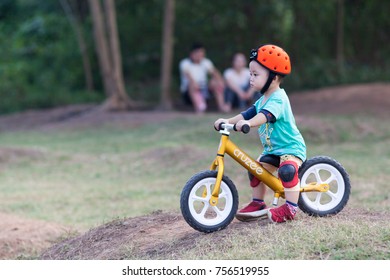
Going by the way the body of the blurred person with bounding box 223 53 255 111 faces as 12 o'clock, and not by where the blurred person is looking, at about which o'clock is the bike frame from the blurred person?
The bike frame is roughly at 12 o'clock from the blurred person.

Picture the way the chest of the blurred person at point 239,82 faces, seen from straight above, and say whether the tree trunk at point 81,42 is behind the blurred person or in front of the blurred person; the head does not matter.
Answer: behind

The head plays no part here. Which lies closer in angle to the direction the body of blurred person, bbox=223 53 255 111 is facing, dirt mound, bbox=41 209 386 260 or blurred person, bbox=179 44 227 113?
the dirt mound

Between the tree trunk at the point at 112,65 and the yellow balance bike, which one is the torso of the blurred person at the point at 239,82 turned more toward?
the yellow balance bike

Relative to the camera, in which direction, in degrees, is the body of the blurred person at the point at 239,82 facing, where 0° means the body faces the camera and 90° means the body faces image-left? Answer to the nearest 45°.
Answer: approximately 0°

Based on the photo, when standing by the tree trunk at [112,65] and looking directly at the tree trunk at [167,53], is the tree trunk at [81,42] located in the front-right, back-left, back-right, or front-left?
back-left

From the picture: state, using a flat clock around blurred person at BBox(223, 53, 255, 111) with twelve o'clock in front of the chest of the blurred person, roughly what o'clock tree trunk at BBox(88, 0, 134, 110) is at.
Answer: The tree trunk is roughly at 4 o'clock from the blurred person.

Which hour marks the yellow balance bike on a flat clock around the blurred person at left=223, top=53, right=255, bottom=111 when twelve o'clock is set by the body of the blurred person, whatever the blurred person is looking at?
The yellow balance bike is roughly at 12 o'clock from the blurred person.

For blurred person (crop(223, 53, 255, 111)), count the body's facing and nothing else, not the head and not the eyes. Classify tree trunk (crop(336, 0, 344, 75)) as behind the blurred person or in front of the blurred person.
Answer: behind

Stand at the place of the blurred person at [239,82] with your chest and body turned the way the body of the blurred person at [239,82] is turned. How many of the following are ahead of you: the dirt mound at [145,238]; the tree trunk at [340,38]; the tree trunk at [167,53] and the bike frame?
2

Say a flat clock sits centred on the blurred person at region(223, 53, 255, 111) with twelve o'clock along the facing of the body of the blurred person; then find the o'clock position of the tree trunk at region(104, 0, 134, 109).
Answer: The tree trunk is roughly at 4 o'clock from the blurred person.
